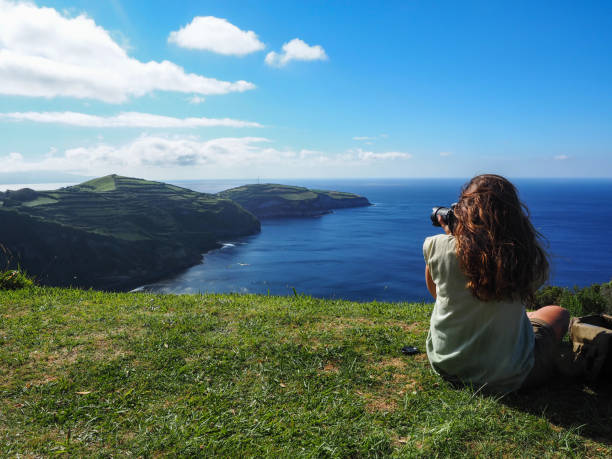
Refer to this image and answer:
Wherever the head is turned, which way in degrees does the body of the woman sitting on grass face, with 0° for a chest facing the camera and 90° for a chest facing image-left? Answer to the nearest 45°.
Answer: approximately 180°

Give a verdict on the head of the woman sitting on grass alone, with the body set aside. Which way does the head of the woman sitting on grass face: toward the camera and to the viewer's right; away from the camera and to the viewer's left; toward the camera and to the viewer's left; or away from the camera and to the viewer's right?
away from the camera and to the viewer's left
